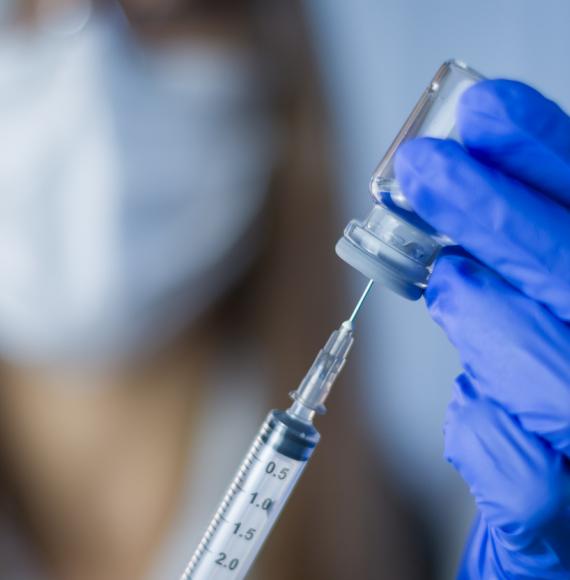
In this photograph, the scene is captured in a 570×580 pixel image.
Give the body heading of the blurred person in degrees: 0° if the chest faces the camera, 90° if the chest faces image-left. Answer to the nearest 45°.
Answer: approximately 0°
